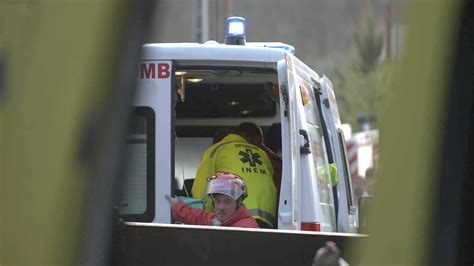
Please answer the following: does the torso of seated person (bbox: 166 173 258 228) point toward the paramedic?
no

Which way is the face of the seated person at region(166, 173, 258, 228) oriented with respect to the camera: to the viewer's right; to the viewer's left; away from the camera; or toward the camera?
toward the camera

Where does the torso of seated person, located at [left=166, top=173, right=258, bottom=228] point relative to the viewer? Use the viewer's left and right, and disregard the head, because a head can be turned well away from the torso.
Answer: facing the viewer and to the left of the viewer
